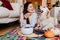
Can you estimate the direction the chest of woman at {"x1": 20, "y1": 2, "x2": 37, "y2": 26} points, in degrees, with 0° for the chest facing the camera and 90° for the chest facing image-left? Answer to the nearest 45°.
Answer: approximately 315°
